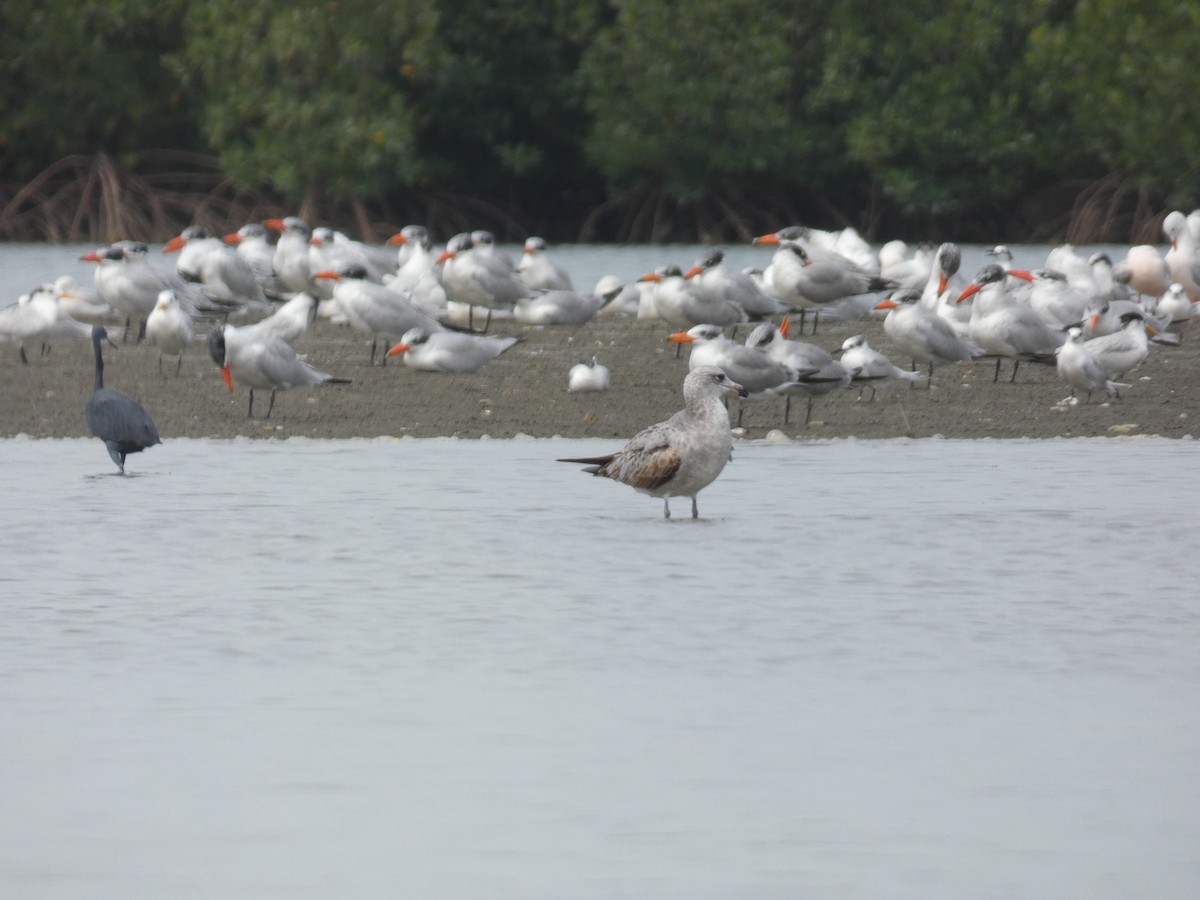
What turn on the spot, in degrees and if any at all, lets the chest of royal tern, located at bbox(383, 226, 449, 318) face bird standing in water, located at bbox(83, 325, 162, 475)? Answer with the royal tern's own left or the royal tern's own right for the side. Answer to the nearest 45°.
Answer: approximately 45° to the royal tern's own left

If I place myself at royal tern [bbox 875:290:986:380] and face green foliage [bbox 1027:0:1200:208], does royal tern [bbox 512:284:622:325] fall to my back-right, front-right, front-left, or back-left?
front-left

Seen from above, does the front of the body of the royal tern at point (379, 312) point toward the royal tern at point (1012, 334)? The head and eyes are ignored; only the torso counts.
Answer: no

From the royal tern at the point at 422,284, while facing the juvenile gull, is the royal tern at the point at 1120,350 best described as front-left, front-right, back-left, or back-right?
front-left

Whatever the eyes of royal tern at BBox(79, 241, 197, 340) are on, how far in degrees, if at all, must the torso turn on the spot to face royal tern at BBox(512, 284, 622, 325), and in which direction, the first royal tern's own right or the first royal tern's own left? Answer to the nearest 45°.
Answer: approximately 135° to the first royal tern's own left

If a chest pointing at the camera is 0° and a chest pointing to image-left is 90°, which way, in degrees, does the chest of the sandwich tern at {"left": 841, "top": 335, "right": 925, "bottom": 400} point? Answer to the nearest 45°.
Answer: approximately 90°

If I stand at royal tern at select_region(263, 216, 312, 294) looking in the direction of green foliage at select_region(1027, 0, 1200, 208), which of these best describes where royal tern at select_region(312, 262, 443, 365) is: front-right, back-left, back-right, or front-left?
back-right

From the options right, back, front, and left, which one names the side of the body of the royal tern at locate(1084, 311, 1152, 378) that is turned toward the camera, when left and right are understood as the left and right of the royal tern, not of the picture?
right

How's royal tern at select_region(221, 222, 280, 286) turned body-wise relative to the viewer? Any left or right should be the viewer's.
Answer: facing to the left of the viewer

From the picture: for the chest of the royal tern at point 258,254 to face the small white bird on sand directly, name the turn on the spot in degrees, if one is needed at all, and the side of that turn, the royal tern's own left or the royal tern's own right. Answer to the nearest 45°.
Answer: approximately 90° to the royal tern's own left

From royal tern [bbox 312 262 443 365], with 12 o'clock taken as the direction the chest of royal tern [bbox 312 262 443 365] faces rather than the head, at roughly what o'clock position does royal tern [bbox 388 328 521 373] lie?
royal tern [bbox 388 328 521 373] is roughly at 8 o'clock from royal tern [bbox 312 262 443 365].

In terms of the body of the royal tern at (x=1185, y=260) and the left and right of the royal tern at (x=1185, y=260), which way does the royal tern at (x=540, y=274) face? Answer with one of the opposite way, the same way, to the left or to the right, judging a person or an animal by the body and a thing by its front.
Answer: the same way

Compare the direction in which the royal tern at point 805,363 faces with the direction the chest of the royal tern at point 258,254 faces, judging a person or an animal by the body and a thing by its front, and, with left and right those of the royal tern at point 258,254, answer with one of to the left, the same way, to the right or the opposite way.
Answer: the same way

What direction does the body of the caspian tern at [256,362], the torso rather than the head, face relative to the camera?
to the viewer's left

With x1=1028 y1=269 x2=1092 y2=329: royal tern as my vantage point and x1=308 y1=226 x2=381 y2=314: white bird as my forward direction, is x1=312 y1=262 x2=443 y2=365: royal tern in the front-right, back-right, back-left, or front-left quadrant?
front-left

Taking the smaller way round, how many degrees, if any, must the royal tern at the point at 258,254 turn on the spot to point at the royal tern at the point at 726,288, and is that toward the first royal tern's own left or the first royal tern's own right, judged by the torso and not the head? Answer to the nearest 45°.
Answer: approximately 135° to the first royal tern's own left

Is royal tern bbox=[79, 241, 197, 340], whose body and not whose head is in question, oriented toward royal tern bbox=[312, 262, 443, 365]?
no
